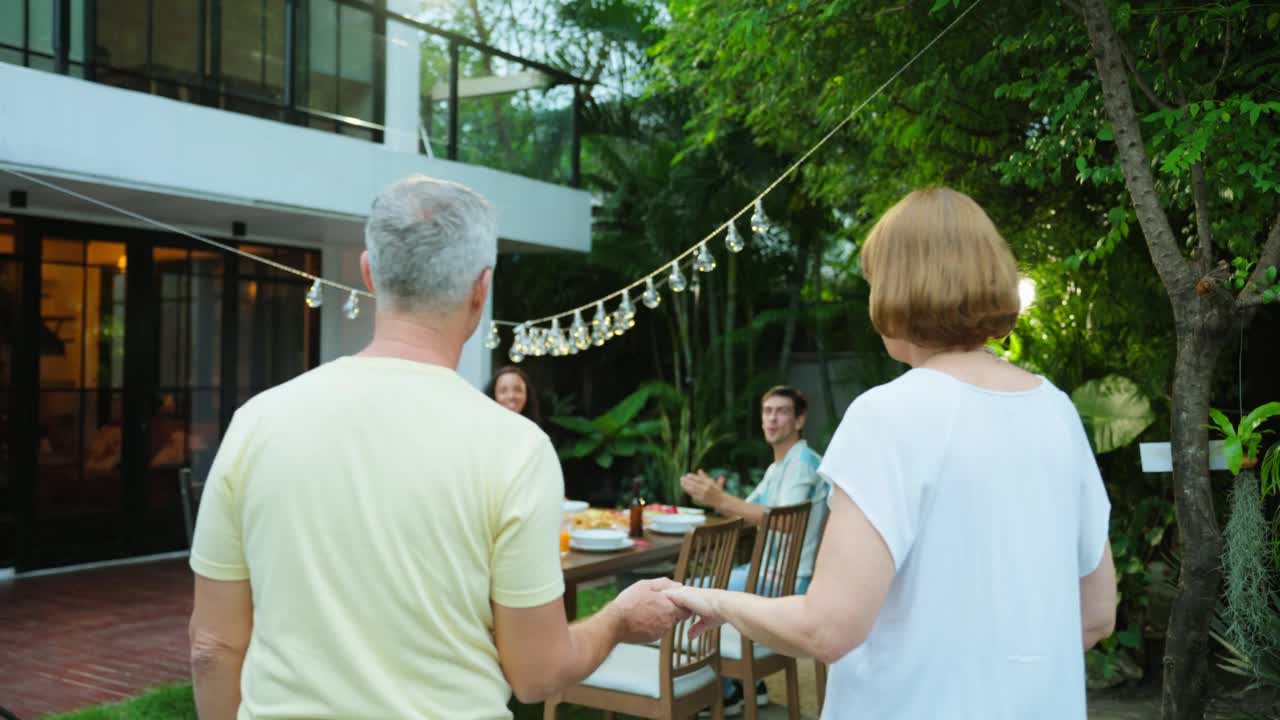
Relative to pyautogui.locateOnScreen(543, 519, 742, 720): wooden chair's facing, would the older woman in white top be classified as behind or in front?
behind

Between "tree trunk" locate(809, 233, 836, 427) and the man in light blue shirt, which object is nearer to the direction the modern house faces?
the man in light blue shirt

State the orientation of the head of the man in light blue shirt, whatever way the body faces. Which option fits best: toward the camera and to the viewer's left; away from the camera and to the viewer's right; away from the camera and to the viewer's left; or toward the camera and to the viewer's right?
toward the camera and to the viewer's left

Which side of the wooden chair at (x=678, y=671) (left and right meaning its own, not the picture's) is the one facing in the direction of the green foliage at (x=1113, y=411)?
right

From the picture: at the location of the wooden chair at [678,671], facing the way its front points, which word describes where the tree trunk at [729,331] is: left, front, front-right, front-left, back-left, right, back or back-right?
front-right

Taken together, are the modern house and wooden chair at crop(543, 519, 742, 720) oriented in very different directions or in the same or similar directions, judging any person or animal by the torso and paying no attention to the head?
very different directions

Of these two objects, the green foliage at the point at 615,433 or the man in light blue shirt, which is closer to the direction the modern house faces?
the man in light blue shirt

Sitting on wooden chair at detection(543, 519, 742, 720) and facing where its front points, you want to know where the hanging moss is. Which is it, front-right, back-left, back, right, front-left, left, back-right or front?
back-right

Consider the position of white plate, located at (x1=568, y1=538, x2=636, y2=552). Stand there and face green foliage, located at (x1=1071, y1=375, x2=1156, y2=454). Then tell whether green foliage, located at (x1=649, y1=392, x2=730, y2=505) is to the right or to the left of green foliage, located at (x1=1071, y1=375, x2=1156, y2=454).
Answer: left

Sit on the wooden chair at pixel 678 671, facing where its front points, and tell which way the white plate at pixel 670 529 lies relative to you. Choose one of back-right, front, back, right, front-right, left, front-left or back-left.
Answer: front-right

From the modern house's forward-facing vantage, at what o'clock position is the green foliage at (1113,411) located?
The green foliage is roughly at 12 o'clock from the modern house.

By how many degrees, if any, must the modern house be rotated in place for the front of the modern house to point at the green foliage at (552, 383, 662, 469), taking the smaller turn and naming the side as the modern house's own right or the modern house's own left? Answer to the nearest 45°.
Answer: approximately 90° to the modern house's own left

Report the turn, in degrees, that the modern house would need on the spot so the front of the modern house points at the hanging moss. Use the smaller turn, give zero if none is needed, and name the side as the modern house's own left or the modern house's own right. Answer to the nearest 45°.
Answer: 0° — it already faces it

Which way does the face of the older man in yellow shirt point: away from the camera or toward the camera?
away from the camera

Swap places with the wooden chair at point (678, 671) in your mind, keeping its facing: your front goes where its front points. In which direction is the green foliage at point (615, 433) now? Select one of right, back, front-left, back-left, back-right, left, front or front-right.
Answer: front-right

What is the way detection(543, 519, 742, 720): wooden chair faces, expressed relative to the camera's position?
facing away from the viewer and to the left of the viewer

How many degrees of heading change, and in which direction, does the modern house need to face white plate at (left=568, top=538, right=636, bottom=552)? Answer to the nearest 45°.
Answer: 0° — it already faces it

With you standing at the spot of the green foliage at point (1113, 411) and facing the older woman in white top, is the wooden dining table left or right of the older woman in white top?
right
